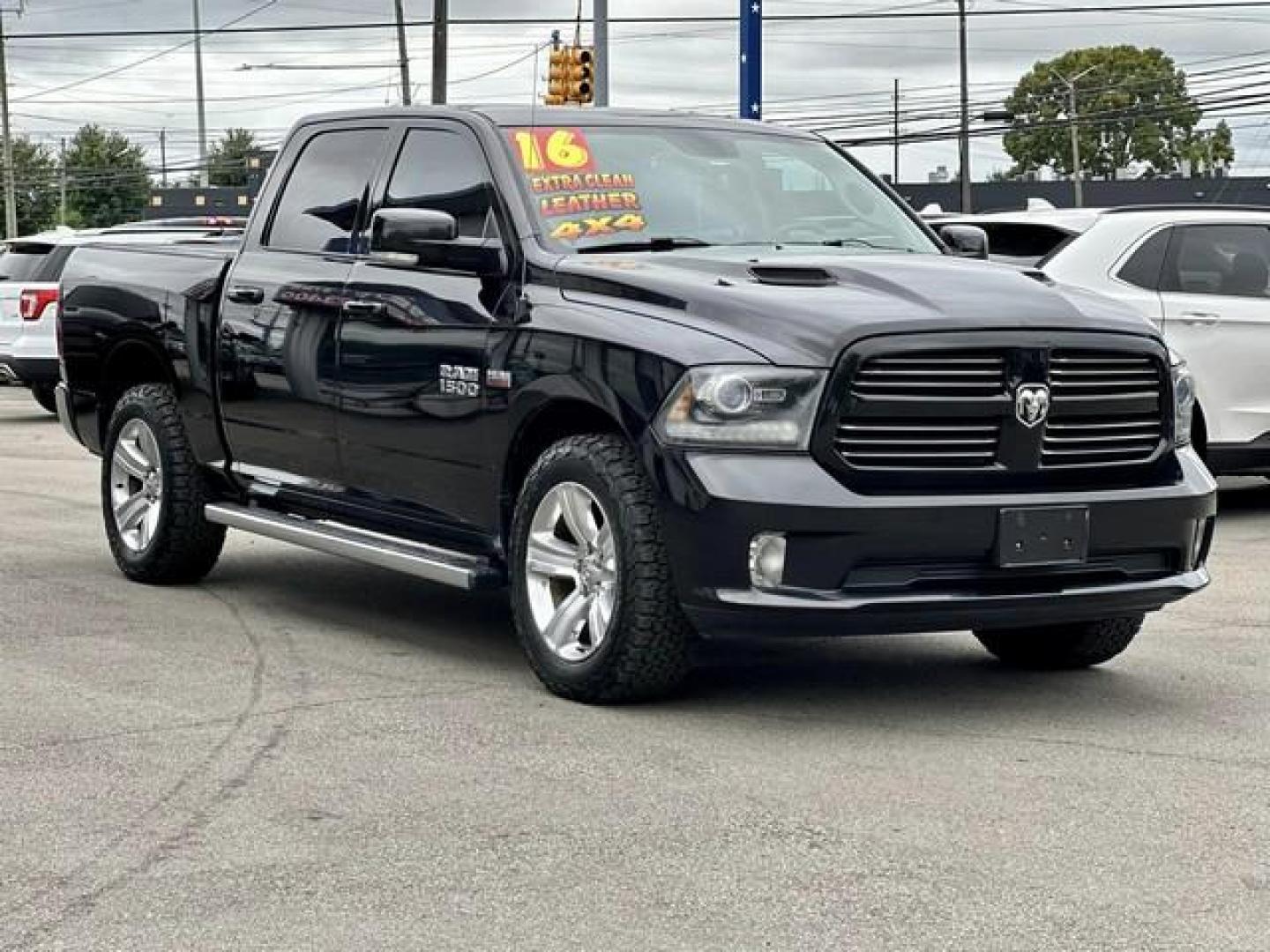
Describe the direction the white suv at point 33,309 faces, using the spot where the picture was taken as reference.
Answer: facing away from the viewer and to the right of the viewer

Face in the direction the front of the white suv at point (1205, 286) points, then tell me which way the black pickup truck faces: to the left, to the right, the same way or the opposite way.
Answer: to the right

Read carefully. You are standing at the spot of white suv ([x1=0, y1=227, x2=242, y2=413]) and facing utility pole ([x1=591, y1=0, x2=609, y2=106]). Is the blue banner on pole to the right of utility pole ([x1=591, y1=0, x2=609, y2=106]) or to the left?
right

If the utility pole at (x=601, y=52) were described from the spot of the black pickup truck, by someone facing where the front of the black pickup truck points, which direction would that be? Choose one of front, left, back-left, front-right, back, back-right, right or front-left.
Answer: back-left

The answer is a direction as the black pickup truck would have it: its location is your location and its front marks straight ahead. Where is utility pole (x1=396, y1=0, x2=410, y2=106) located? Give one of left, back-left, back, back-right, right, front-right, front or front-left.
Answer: back-left

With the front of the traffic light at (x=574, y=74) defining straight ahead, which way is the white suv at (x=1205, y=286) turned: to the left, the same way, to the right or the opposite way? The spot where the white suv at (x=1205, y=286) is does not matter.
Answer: to the left

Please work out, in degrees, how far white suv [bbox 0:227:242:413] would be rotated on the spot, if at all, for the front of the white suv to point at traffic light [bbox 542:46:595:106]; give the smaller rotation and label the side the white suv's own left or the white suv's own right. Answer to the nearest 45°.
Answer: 0° — it already faces it

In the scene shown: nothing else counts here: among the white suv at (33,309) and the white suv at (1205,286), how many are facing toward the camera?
0

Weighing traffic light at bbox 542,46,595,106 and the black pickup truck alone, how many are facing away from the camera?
0

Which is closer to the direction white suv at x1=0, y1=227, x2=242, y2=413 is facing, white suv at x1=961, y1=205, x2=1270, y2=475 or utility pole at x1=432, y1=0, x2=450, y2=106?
the utility pole

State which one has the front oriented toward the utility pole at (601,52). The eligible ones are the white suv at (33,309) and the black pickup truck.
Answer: the white suv
